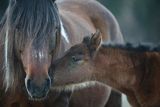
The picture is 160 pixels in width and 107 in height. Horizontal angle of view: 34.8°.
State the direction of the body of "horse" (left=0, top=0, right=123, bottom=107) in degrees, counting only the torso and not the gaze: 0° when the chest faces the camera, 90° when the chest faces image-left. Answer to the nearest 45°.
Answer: approximately 45°

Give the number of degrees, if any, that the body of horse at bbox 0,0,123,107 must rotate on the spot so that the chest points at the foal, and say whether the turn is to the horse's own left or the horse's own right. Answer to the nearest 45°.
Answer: approximately 135° to the horse's own left

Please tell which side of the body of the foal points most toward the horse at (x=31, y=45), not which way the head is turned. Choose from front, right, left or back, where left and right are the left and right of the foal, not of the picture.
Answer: front

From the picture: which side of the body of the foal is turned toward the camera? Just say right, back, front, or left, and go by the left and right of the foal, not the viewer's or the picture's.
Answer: left
